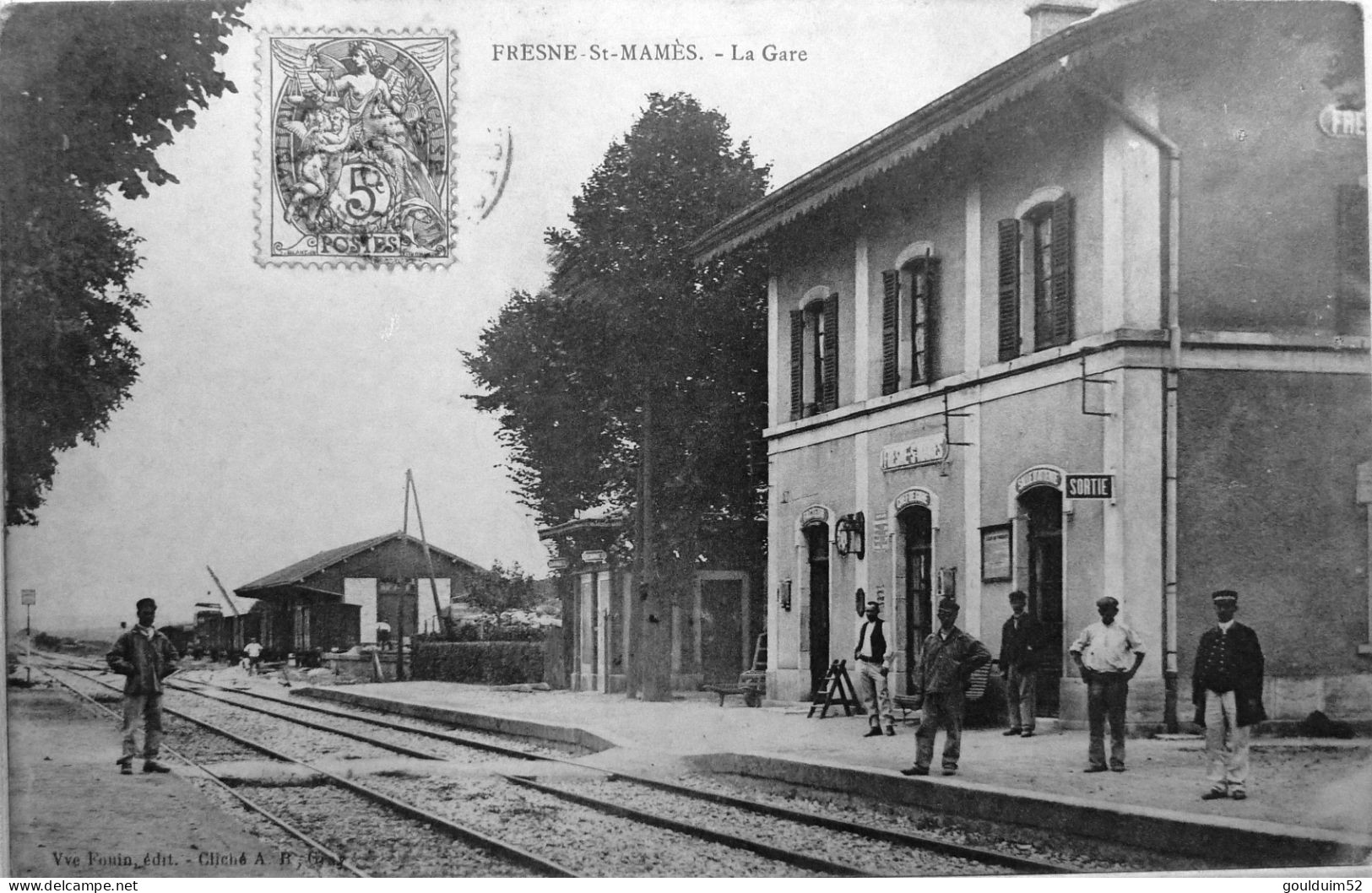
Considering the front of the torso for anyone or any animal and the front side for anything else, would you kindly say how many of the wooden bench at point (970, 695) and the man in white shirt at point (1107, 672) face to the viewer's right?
0

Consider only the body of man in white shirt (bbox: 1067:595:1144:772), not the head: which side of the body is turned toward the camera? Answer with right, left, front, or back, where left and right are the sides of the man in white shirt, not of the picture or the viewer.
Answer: front

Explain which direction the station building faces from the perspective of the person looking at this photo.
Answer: facing the viewer and to the left of the viewer

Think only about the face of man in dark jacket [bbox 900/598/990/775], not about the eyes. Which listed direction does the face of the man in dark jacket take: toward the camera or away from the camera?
toward the camera

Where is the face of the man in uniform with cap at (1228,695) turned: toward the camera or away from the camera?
toward the camera

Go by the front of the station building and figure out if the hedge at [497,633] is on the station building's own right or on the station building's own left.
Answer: on the station building's own right

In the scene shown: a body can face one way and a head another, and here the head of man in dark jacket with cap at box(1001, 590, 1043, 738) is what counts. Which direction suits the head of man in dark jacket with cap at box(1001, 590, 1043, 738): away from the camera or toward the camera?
toward the camera

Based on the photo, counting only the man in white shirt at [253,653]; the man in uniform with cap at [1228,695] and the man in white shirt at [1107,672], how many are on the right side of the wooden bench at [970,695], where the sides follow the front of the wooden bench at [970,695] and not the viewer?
1

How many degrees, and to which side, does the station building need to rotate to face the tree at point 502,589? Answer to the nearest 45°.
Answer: approximately 90° to its right
